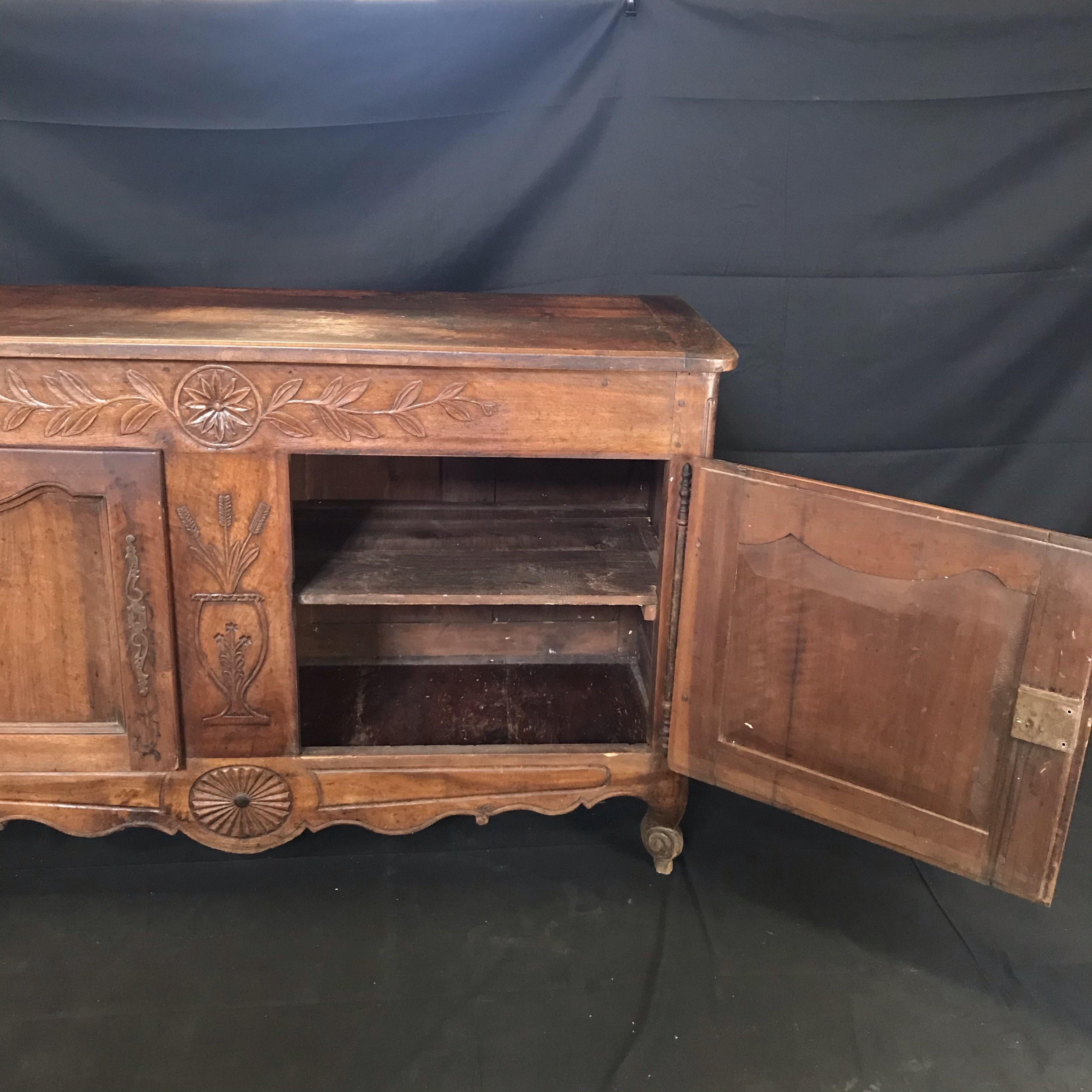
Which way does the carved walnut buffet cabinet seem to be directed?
toward the camera
